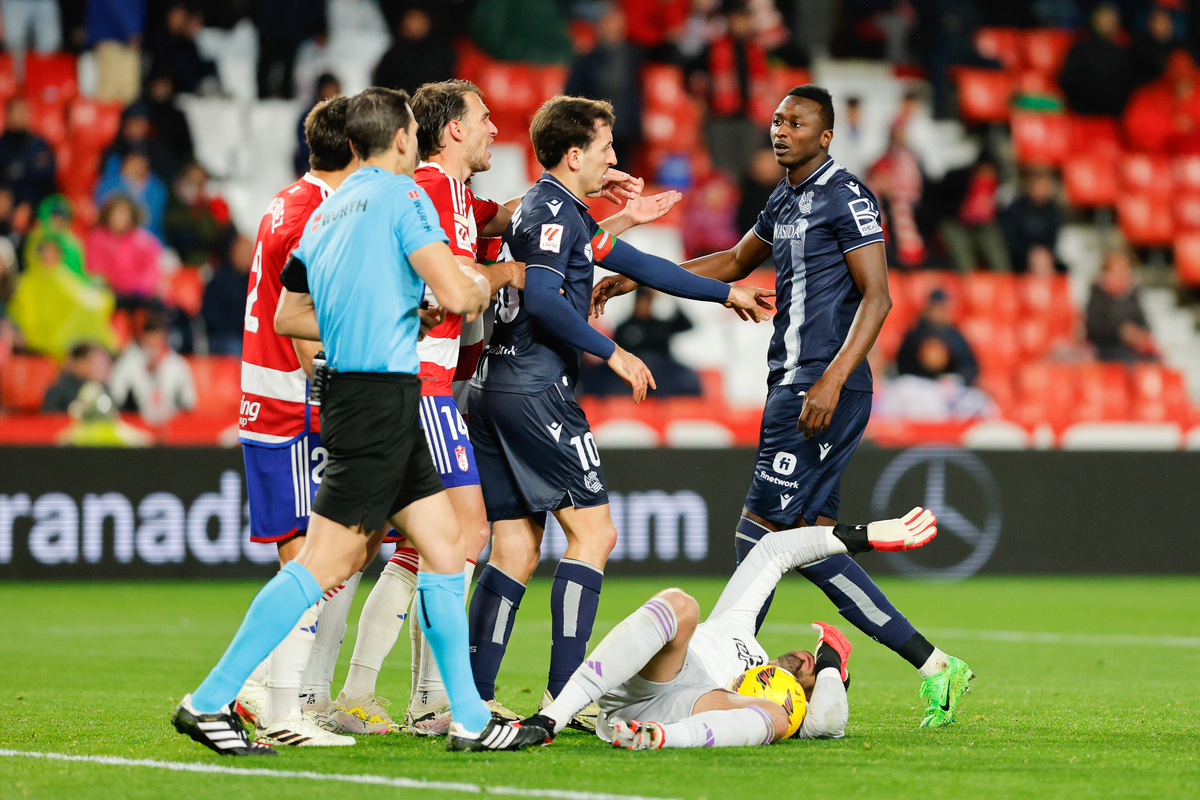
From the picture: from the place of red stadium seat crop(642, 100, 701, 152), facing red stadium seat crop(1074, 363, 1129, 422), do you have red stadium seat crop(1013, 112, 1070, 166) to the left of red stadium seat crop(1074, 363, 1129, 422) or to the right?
left

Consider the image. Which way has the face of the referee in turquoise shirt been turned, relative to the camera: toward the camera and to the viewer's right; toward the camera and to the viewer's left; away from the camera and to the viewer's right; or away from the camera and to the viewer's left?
away from the camera and to the viewer's right

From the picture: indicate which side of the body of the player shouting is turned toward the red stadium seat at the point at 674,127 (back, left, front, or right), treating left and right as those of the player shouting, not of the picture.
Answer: left

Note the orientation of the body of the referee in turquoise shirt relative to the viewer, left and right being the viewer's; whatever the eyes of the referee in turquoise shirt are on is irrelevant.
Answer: facing away from the viewer and to the right of the viewer

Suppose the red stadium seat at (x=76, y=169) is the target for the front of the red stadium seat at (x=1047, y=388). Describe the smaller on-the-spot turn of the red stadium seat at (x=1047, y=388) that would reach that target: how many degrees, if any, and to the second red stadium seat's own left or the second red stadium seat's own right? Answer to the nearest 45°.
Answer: approximately 90° to the second red stadium seat's own right

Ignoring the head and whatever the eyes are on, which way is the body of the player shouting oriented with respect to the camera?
to the viewer's right

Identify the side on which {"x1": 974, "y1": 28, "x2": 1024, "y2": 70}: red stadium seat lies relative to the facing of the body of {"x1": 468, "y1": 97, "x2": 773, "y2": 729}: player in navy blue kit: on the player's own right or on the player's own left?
on the player's own left

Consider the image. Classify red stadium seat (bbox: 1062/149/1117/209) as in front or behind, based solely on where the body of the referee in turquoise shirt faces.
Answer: in front

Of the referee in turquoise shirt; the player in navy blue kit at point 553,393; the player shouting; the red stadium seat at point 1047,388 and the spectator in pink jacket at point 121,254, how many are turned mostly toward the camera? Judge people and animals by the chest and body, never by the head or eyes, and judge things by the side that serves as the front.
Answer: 2

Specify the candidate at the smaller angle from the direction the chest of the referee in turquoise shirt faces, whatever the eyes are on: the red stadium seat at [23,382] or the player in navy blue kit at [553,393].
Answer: the player in navy blue kit

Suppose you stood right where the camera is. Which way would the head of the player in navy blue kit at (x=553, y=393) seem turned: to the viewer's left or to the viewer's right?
to the viewer's right
